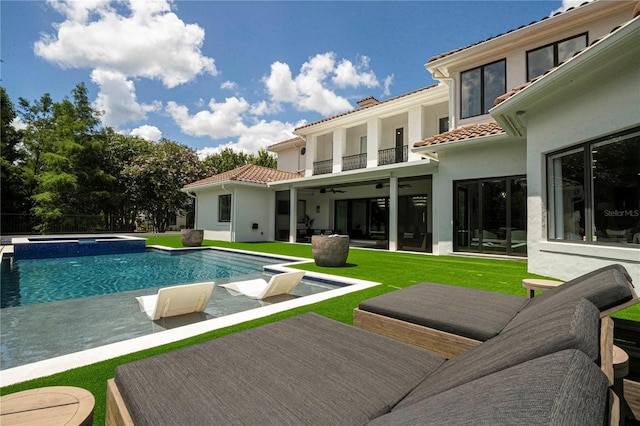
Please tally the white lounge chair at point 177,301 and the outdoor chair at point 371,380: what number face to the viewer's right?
0

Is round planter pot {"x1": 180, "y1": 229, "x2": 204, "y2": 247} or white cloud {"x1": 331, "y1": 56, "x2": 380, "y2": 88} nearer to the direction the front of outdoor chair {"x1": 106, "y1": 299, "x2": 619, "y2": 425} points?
the round planter pot

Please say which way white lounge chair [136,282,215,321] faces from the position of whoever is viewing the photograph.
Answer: facing away from the viewer and to the left of the viewer

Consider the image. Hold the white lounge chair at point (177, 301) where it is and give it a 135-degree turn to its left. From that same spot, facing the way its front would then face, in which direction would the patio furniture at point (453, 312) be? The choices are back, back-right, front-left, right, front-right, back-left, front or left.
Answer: front-left

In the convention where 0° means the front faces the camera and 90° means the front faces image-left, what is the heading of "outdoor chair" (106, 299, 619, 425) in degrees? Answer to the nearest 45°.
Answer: approximately 135°

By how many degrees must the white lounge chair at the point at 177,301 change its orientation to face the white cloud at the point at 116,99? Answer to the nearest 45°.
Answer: approximately 45° to its right

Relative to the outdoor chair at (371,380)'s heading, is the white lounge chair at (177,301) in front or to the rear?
in front

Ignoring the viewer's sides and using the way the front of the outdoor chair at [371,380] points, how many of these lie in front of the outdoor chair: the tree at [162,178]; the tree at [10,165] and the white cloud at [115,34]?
3

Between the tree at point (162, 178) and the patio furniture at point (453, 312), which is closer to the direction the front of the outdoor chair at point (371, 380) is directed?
the tree
